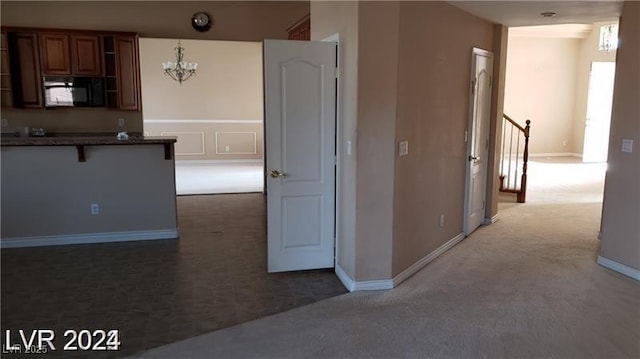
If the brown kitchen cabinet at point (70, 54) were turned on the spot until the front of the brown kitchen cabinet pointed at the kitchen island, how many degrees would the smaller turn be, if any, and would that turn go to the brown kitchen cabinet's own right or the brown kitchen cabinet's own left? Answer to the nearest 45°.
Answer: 0° — it already faces it

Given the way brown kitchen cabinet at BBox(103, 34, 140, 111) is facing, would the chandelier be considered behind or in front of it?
behind

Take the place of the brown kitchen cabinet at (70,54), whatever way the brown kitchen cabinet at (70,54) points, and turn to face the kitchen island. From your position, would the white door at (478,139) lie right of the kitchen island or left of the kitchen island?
left

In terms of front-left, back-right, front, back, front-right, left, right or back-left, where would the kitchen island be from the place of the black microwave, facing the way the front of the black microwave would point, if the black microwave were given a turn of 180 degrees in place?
back

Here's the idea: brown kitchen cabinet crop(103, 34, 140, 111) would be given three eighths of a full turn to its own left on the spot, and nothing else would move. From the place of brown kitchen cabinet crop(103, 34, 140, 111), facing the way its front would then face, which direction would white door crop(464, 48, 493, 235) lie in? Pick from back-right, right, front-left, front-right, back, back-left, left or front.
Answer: right

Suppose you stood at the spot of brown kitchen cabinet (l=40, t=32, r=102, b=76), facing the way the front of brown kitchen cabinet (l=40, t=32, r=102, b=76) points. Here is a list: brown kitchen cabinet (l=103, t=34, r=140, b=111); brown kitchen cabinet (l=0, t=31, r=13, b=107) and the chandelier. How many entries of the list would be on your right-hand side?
1

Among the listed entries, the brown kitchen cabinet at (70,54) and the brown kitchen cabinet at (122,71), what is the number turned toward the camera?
2

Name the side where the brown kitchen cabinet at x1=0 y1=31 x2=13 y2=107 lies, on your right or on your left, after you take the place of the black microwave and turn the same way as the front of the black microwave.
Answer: on your right

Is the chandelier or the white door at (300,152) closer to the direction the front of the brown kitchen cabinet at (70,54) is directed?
the white door

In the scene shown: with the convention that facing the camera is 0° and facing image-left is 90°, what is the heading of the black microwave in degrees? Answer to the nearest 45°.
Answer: approximately 0°

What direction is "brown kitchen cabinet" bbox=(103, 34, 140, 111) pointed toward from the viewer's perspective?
toward the camera

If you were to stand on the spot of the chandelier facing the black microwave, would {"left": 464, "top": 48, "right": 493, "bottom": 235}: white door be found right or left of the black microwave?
left

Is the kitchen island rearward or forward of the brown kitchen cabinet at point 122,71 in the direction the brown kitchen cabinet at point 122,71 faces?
forward

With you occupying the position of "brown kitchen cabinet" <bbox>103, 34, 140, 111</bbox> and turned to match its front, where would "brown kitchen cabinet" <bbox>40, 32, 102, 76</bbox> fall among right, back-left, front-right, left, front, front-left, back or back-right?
right

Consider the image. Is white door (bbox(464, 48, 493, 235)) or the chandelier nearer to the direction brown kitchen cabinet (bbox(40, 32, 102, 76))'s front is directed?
the white door

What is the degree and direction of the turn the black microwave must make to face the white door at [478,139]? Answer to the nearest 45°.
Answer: approximately 45° to its left
